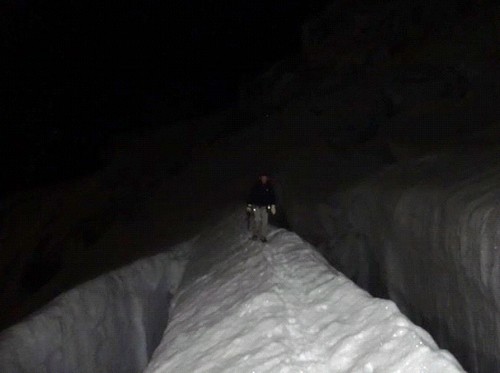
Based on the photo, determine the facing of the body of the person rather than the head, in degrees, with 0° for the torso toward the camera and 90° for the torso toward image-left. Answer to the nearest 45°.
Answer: approximately 0°
